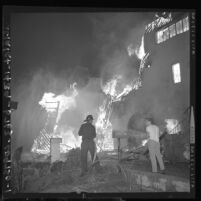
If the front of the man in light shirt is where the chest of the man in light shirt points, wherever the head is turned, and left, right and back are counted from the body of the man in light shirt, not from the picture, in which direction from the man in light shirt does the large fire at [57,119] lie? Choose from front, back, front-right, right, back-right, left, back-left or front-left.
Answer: front-left

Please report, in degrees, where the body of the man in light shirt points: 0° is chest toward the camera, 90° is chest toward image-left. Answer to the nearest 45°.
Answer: approximately 135°
